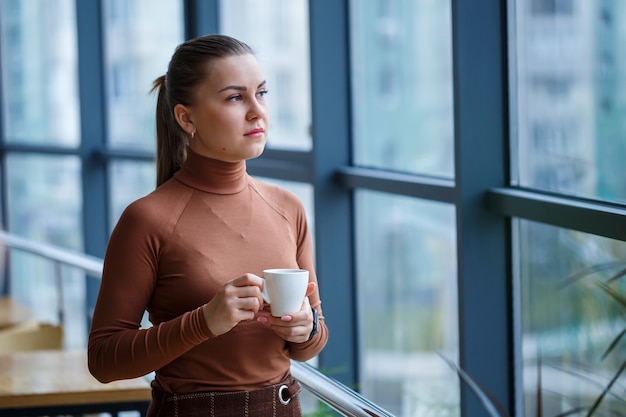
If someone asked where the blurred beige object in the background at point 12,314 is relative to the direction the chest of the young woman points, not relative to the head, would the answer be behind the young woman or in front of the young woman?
behind

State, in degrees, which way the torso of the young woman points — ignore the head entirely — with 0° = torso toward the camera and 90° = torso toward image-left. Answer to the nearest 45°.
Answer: approximately 315°

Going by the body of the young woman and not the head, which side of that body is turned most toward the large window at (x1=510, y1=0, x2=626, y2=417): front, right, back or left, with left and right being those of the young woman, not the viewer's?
left

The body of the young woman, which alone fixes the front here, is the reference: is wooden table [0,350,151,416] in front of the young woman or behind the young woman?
behind
